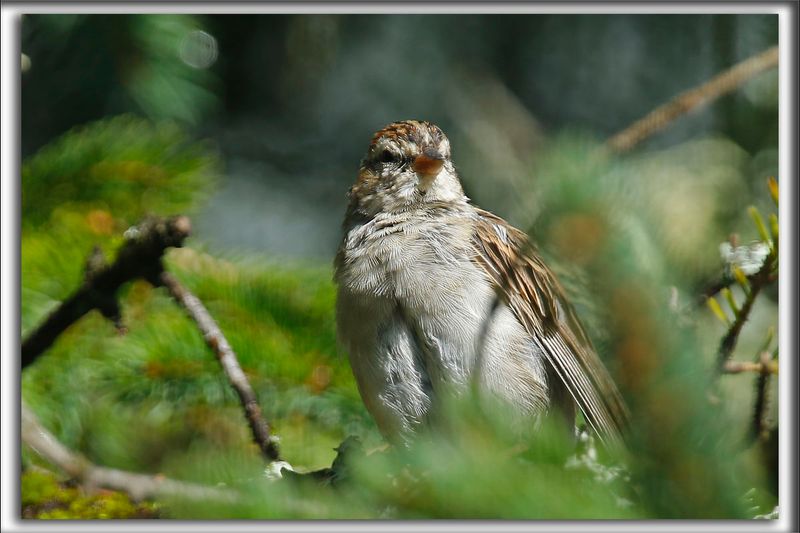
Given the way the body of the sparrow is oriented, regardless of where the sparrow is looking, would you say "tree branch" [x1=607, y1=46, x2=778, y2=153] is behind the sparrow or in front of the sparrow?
behind

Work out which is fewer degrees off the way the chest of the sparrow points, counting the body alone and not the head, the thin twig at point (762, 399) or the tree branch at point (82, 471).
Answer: the tree branch

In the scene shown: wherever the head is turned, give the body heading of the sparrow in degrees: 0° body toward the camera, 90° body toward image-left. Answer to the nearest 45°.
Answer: approximately 45°

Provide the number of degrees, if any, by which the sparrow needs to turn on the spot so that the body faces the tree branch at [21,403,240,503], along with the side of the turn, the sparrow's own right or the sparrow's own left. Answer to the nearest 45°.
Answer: approximately 45° to the sparrow's own right

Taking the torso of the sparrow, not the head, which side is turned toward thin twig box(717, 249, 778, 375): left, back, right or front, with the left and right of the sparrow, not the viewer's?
left

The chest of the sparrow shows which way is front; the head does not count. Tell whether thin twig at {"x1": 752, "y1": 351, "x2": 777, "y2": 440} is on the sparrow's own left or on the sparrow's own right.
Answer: on the sparrow's own left

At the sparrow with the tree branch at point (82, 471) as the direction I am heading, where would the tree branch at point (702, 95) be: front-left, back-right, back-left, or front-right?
back-right

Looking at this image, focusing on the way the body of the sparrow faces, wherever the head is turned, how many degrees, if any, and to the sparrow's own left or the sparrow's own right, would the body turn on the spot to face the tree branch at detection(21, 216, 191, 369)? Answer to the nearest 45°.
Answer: approximately 45° to the sparrow's own right
